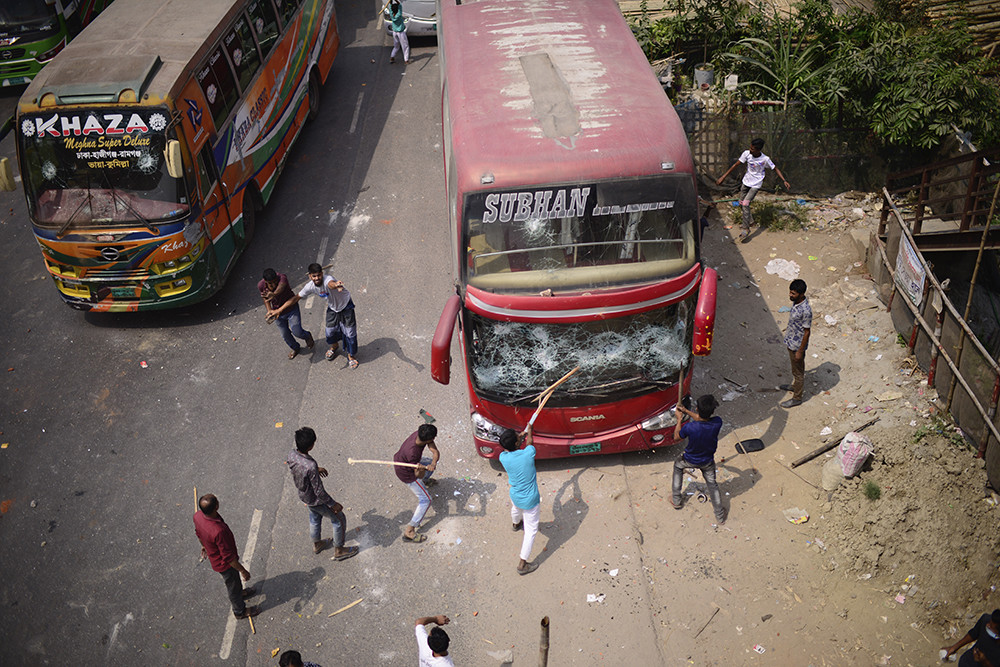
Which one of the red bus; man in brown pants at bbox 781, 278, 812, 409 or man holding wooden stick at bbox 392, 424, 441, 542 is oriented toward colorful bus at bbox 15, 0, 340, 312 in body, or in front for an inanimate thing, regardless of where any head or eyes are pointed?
the man in brown pants

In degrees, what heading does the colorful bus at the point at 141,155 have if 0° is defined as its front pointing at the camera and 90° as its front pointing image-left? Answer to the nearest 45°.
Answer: approximately 45°

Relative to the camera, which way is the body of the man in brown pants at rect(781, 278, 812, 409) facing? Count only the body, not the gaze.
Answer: to the viewer's left

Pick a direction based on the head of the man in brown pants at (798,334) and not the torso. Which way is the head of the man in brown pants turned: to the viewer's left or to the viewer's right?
to the viewer's left

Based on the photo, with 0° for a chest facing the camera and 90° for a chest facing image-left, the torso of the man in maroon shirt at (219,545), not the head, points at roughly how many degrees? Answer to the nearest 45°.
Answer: approximately 225°

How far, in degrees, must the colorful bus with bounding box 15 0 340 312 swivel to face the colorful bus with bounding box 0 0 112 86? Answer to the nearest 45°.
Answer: approximately 135° to its right

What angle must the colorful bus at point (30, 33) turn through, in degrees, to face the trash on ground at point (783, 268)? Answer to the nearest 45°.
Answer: approximately 90° to its left

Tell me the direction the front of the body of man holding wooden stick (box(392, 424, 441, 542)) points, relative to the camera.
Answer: to the viewer's right

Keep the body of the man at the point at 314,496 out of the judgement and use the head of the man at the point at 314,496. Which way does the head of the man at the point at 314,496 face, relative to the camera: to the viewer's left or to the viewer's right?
to the viewer's right

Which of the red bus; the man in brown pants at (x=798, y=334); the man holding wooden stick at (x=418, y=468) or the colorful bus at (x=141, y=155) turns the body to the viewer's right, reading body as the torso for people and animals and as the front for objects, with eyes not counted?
the man holding wooden stick

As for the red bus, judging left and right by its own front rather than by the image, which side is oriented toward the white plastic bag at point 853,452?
front

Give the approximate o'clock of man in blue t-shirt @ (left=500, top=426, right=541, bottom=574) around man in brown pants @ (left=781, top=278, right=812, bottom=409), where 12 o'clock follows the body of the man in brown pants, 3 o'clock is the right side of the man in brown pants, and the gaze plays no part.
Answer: The man in blue t-shirt is roughly at 10 o'clock from the man in brown pants.

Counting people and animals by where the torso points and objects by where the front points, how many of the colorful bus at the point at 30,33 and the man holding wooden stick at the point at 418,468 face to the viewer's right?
1

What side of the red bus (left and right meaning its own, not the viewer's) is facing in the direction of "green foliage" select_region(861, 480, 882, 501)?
front
